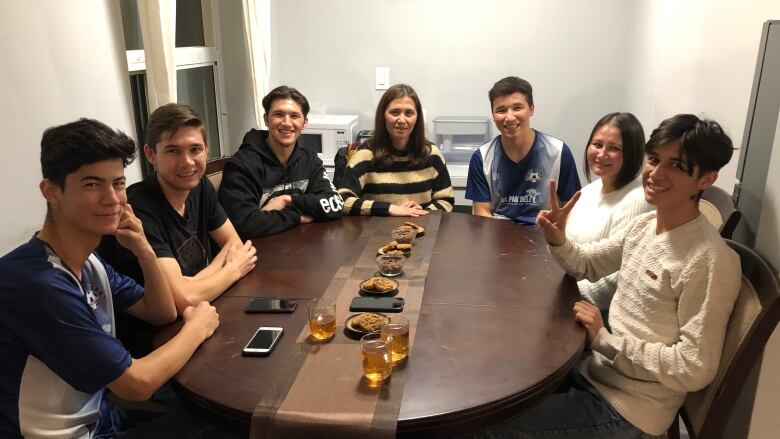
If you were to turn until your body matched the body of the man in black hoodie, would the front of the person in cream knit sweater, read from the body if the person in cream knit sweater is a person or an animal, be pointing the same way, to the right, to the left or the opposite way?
to the right

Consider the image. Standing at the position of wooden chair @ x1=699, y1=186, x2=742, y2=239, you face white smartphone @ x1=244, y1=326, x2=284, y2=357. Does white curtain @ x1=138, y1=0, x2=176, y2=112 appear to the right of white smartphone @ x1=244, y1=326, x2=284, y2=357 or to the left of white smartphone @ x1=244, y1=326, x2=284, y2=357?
right

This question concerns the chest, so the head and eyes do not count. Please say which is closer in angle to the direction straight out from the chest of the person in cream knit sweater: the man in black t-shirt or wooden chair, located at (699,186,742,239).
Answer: the man in black t-shirt

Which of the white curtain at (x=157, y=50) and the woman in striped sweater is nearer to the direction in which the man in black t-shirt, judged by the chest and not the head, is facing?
the woman in striped sweater

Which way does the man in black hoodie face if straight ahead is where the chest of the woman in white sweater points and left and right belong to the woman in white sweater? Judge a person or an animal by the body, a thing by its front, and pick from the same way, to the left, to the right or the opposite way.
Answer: to the left

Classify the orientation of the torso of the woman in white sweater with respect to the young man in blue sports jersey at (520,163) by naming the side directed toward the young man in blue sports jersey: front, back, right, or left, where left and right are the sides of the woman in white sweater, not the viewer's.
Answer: right

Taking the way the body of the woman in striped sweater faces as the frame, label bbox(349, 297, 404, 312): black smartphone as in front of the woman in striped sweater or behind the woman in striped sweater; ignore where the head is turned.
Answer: in front

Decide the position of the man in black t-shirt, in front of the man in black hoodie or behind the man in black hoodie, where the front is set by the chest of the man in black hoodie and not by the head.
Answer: in front
